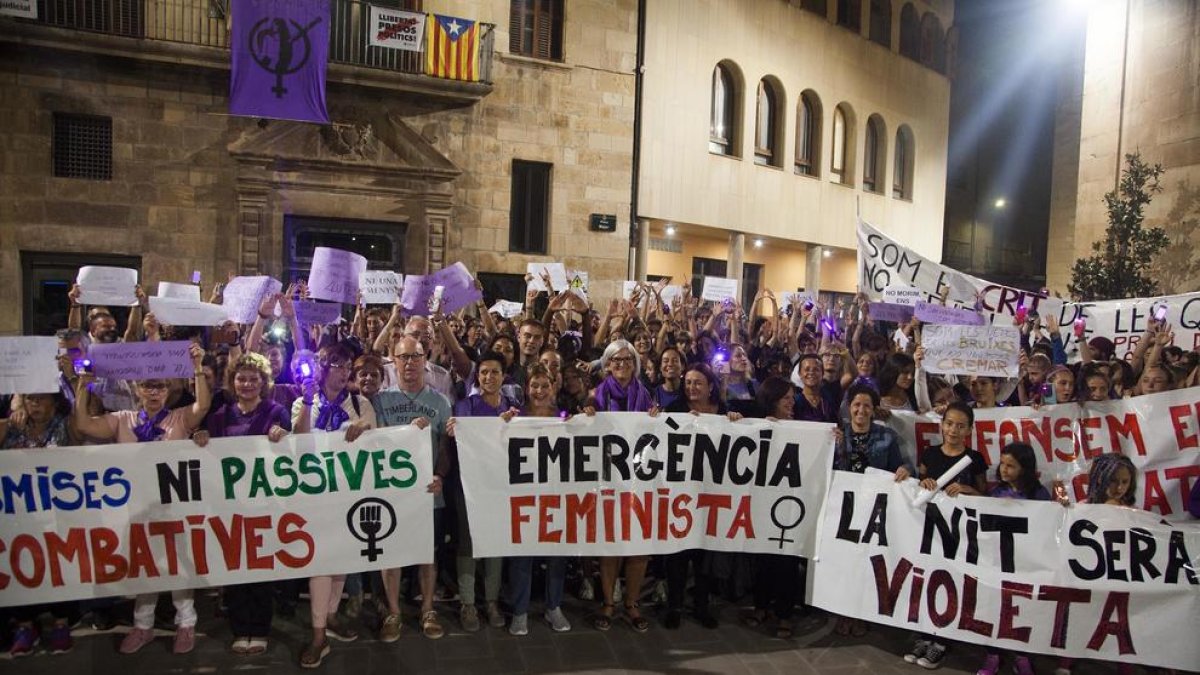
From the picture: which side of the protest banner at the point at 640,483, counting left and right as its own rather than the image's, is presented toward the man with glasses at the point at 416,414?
right

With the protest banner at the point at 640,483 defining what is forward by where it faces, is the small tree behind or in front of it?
behind

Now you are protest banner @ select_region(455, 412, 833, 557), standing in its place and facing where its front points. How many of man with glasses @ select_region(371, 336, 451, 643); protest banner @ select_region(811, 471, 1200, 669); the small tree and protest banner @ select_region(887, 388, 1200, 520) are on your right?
1

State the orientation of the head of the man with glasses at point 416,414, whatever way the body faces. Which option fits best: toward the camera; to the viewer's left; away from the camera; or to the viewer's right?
toward the camera

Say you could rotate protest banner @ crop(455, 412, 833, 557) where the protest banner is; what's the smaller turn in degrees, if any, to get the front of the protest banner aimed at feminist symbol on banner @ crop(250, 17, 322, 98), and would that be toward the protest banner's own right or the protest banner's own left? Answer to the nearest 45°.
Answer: approximately 135° to the protest banner's own right

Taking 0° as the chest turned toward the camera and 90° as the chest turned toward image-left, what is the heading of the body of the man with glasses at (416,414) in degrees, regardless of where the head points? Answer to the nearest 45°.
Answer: approximately 0°

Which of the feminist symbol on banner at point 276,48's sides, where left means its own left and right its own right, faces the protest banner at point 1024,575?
front

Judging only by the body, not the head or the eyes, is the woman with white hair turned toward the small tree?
no

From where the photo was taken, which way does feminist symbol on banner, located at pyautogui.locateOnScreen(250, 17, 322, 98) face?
toward the camera

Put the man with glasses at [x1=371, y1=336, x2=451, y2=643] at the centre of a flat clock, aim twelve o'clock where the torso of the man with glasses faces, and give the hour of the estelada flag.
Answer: The estelada flag is roughly at 6 o'clock from the man with glasses.

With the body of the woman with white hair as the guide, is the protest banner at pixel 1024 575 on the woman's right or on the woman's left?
on the woman's left

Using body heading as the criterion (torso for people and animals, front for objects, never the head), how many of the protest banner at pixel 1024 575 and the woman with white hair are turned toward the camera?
2

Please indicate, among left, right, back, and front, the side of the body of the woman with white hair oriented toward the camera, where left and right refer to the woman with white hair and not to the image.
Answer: front

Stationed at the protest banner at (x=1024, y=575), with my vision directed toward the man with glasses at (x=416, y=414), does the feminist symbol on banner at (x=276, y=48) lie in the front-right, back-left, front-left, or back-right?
front-right

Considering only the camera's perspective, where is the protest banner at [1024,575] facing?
facing the viewer

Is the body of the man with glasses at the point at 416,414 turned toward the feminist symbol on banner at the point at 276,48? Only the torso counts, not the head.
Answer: no

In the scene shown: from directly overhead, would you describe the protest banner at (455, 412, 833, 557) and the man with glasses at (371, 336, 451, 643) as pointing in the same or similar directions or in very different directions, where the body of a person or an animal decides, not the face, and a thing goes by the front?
same or similar directions

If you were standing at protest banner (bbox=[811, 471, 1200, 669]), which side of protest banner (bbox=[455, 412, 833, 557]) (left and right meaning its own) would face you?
left

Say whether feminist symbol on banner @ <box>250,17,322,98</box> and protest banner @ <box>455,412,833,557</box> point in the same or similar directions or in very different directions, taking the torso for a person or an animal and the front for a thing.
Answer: same or similar directions

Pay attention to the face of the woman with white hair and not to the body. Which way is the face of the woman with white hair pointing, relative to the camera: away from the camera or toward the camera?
toward the camera
